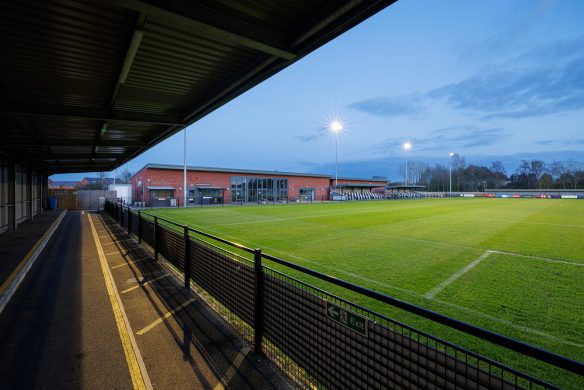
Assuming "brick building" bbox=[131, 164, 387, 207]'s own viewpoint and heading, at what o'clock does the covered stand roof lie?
The covered stand roof is roughly at 1 o'clock from the brick building.

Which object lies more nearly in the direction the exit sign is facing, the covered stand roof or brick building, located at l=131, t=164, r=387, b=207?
the covered stand roof

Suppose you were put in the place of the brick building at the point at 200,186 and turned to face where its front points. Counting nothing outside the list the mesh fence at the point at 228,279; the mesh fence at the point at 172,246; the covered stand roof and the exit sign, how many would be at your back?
0

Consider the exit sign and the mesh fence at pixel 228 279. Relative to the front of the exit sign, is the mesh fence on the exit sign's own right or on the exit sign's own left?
on the exit sign's own right

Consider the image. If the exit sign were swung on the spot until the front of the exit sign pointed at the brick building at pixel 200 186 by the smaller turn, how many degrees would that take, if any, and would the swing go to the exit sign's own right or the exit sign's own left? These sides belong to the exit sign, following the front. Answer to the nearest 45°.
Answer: approximately 90° to the exit sign's own right

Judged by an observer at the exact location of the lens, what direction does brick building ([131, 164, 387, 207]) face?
facing the viewer and to the right of the viewer

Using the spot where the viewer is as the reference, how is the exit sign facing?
facing the viewer and to the left of the viewer

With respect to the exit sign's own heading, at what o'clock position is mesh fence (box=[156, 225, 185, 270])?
The mesh fence is roughly at 3 o'clock from the exit sign.

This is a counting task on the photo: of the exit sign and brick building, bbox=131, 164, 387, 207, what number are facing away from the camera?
0

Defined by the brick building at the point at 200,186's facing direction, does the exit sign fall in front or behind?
in front

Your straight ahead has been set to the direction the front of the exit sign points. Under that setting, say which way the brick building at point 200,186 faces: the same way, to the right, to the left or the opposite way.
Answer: to the left

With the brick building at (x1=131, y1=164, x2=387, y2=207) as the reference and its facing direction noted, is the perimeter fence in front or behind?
in front
